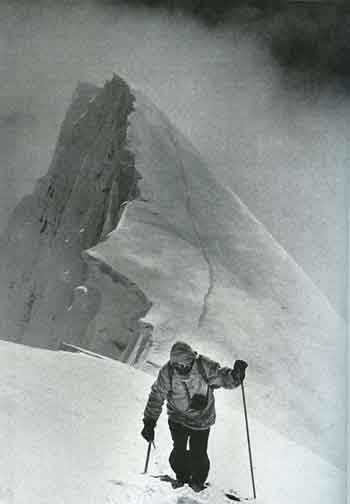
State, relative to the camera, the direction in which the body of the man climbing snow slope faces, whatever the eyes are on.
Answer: toward the camera
